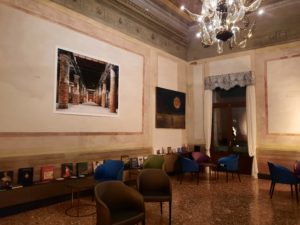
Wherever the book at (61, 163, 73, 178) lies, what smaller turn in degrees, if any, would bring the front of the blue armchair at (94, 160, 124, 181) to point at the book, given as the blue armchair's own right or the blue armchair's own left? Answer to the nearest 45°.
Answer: approximately 45° to the blue armchair's own right

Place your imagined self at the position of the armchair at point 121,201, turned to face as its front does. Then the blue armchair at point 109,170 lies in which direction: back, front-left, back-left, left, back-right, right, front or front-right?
back-left

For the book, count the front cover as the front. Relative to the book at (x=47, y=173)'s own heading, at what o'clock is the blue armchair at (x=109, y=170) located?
The blue armchair is roughly at 9 o'clock from the book.

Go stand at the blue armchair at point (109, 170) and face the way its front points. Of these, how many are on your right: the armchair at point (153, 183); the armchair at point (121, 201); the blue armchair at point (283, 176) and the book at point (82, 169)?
1

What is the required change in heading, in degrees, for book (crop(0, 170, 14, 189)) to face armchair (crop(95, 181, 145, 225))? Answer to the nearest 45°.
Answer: approximately 45° to its left

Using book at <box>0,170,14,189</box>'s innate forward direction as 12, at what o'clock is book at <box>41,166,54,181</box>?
book at <box>41,166,54,181</box> is roughly at 8 o'clock from book at <box>0,170,14,189</box>.

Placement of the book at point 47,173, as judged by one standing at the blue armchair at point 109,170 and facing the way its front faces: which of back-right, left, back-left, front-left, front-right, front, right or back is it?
front-right

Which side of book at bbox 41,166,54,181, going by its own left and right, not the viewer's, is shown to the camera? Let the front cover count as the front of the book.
front

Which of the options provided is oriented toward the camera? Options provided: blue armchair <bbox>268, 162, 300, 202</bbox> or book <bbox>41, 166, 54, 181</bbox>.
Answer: the book

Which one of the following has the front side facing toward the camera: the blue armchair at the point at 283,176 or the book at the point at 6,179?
the book
